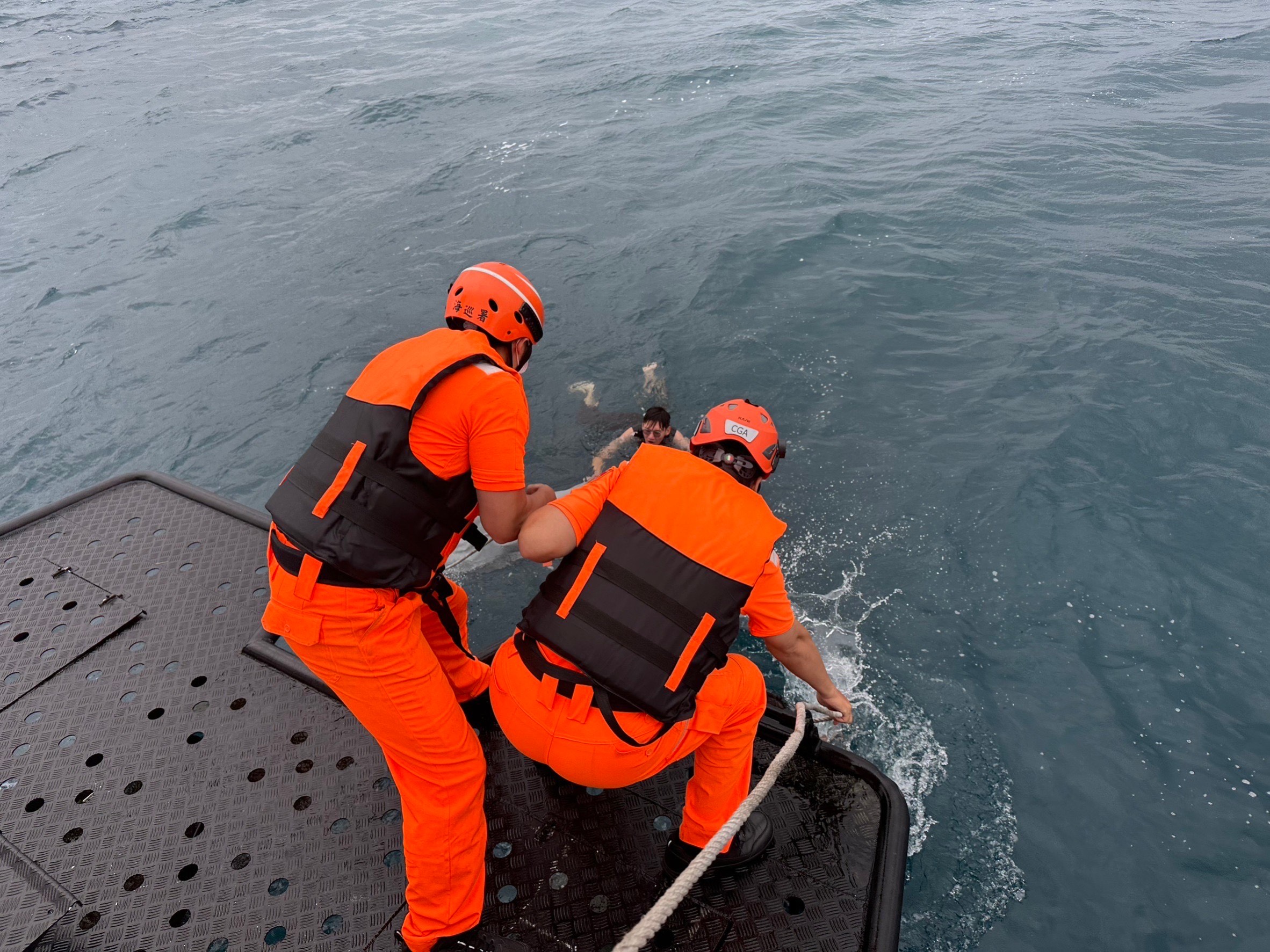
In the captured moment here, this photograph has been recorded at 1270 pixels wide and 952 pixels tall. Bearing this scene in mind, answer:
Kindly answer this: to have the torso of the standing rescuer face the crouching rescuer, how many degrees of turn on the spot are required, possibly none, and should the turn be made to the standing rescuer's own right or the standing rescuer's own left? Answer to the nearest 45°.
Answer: approximately 90° to the standing rescuer's own right

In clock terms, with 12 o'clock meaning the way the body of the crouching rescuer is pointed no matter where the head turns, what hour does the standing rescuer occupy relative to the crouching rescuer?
The standing rescuer is roughly at 8 o'clock from the crouching rescuer.

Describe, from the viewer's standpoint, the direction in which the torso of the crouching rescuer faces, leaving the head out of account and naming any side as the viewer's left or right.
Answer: facing away from the viewer and to the right of the viewer

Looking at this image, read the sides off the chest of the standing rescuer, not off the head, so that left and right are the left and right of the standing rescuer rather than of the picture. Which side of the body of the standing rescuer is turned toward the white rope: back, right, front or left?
right

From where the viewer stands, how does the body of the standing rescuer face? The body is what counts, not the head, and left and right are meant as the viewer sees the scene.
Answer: facing away from the viewer and to the right of the viewer

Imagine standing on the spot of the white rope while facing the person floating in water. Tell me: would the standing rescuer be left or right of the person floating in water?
left
